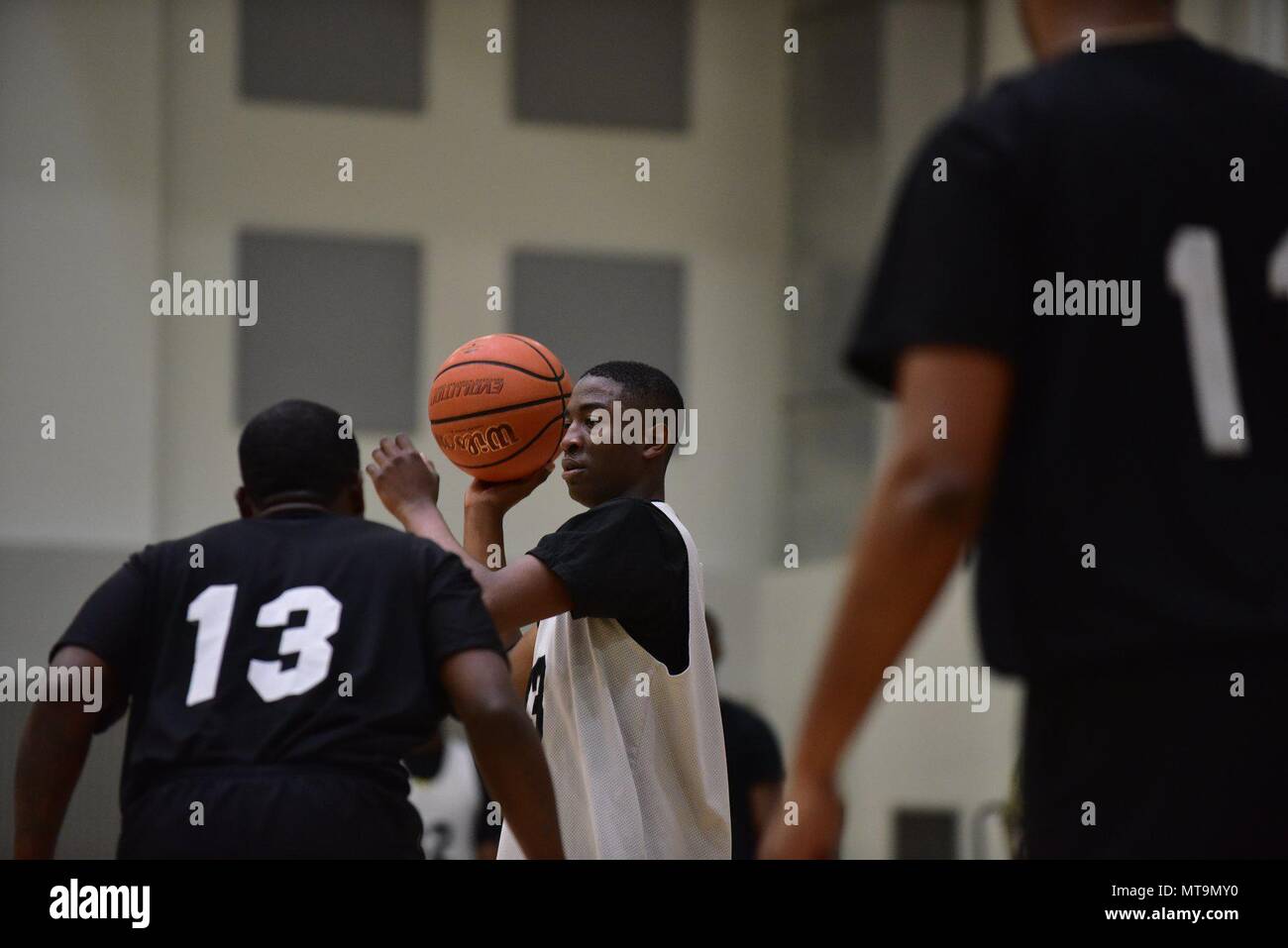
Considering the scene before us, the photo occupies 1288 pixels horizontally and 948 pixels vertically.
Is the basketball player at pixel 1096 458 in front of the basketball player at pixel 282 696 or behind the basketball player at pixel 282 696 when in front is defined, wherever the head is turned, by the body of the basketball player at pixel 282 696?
behind

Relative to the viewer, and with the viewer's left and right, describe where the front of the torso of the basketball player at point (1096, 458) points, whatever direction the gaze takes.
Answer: facing away from the viewer and to the left of the viewer

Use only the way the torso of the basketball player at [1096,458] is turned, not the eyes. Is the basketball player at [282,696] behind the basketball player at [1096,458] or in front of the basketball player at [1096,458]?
in front

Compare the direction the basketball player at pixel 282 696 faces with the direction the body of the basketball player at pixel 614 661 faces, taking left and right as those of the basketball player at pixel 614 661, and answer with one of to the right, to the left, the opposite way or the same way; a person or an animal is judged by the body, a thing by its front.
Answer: to the right

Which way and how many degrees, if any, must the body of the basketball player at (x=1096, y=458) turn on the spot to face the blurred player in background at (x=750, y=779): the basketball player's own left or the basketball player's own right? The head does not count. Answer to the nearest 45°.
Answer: approximately 45° to the basketball player's own right

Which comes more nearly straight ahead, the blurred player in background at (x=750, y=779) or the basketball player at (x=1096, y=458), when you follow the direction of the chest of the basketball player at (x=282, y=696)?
the blurred player in background

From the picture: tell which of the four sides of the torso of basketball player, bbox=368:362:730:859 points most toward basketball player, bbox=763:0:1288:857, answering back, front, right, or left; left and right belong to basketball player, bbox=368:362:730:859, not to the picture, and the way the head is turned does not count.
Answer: left

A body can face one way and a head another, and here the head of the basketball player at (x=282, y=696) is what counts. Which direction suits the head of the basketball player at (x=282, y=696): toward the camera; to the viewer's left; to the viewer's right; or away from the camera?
away from the camera

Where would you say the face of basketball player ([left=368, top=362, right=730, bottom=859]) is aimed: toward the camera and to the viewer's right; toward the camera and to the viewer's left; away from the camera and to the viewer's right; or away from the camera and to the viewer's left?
toward the camera and to the viewer's left

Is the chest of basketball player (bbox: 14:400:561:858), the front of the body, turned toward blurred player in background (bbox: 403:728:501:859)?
yes

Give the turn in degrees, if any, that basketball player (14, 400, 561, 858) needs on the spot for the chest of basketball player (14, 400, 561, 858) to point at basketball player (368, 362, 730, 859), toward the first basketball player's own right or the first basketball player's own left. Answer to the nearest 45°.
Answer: approximately 45° to the first basketball player's own right

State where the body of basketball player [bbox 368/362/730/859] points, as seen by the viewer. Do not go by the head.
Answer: to the viewer's left

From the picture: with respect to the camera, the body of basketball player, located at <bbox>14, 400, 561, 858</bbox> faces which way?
away from the camera

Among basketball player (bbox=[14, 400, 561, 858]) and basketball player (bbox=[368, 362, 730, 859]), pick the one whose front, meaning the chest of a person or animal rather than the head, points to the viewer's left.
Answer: basketball player (bbox=[368, 362, 730, 859])
